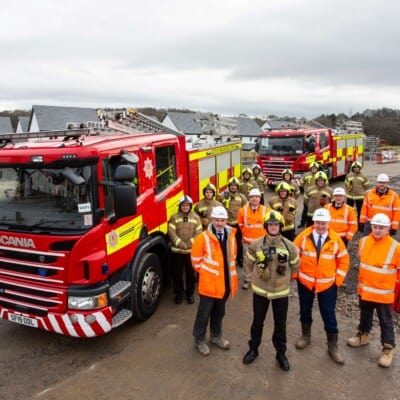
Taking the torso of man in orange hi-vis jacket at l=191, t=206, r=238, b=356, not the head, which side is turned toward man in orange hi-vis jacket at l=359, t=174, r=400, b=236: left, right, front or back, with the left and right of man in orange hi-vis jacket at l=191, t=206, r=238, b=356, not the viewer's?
left

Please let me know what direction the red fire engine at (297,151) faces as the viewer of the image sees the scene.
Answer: facing the viewer and to the left of the viewer

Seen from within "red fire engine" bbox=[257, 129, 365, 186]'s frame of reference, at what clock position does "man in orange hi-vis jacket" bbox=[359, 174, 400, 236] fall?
The man in orange hi-vis jacket is roughly at 10 o'clock from the red fire engine.

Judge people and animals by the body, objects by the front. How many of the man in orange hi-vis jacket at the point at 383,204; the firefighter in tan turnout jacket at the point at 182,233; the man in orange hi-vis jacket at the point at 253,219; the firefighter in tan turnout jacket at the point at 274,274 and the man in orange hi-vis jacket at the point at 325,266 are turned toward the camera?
5

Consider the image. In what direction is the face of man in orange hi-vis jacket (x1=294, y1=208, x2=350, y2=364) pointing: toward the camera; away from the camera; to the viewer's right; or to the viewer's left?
toward the camera

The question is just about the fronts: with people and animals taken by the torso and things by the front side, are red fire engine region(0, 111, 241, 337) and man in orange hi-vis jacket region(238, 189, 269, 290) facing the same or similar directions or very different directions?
same or similar directions

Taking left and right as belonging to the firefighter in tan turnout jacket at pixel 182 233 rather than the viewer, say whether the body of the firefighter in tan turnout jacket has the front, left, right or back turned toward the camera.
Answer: front

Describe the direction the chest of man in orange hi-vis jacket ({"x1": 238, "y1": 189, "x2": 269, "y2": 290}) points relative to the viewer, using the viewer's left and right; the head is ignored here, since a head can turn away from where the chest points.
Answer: facing the viewer

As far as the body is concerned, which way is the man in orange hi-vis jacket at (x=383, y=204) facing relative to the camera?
toward the camera

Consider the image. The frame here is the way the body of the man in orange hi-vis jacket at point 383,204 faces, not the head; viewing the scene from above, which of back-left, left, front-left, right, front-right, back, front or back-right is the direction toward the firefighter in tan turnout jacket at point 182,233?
front-right

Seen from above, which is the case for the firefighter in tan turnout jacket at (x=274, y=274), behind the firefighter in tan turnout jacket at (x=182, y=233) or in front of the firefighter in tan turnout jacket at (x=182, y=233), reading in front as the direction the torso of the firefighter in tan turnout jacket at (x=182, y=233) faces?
in front

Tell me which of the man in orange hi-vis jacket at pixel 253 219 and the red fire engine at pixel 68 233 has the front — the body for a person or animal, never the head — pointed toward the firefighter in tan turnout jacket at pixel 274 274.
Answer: the man in orange hi-vis jacket

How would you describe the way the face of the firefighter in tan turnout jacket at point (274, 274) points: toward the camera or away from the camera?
toward the camera

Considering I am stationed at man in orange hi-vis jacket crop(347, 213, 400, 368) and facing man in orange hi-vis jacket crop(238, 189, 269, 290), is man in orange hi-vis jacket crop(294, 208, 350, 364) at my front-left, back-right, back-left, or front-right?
front-left

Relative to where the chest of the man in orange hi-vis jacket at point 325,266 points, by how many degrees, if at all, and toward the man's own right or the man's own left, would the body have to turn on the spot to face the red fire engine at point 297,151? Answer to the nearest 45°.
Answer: approximately 180°
